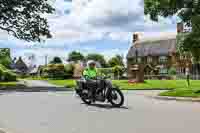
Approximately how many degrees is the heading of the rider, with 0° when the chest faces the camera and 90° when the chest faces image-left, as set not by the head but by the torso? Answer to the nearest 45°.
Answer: approximately 315°

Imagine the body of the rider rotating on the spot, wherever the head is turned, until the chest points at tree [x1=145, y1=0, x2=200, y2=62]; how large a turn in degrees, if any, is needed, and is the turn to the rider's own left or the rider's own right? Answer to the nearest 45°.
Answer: approximately 90° to the rider's own left
